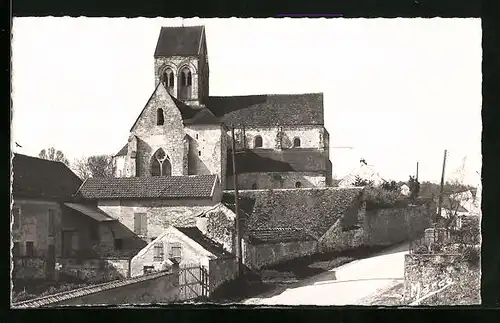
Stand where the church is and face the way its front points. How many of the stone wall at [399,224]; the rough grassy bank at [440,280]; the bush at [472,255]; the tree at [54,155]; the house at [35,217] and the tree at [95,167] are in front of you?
3

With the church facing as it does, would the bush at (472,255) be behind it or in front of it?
in front
